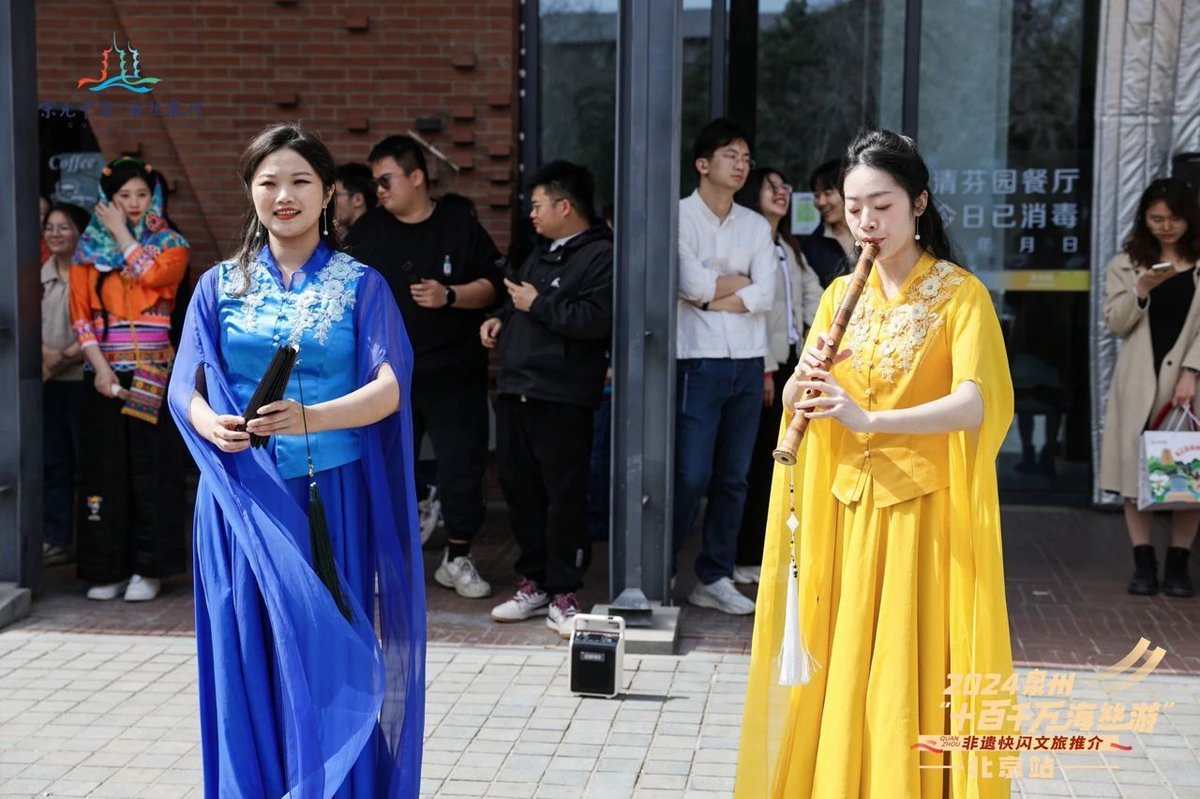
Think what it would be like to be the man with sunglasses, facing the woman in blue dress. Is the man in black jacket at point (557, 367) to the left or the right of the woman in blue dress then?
left

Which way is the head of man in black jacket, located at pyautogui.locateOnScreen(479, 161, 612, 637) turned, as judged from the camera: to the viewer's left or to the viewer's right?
to the viewer's left

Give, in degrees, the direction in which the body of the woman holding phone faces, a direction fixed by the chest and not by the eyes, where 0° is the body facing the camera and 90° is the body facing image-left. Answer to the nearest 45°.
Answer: approximately 0°

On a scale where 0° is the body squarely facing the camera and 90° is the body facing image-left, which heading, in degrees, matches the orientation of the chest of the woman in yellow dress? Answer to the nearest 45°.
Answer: approximately 45°

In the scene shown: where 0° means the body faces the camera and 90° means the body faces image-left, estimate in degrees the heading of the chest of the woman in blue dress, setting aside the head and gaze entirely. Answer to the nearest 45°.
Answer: approximately 0°

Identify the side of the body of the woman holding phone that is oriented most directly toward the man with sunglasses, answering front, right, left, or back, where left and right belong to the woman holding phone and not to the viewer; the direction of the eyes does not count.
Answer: right

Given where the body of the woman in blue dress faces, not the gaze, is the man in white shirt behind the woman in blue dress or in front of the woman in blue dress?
behind

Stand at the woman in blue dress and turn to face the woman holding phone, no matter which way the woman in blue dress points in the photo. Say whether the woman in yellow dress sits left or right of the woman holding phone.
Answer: right
